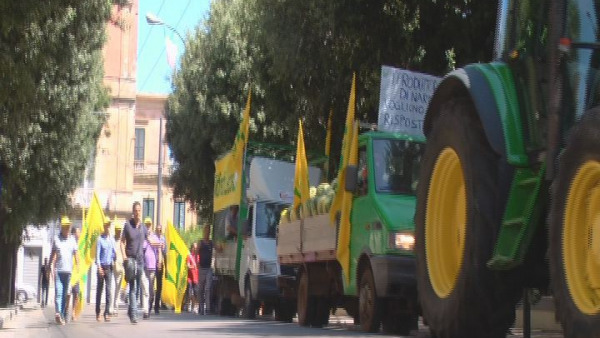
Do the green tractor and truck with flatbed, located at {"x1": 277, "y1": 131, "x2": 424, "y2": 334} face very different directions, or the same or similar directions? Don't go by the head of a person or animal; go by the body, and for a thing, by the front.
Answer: same or similar directions

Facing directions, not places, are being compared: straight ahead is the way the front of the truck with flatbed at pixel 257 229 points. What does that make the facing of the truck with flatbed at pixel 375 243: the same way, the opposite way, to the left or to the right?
the same way

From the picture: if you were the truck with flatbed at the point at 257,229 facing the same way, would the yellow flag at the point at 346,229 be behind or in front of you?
in front

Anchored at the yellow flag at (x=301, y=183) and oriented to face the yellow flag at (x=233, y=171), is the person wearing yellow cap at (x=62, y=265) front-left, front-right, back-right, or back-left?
front-left

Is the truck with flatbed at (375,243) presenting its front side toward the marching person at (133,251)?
no

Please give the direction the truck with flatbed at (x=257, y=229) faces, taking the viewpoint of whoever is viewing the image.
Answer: facing the viewer and to the right of the viewer

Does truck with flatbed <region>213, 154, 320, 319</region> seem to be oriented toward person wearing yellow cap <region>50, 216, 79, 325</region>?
no

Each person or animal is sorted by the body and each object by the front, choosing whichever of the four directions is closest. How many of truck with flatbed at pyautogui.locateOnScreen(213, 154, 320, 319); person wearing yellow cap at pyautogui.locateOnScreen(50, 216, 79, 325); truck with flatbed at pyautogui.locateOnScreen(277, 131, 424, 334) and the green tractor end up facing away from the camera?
0

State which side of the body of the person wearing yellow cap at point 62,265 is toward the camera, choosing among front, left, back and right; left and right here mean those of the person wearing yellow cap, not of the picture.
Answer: front
